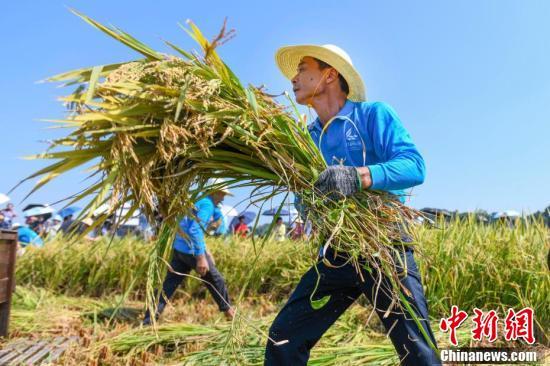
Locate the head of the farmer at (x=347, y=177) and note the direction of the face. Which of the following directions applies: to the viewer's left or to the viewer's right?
to the viewer's left

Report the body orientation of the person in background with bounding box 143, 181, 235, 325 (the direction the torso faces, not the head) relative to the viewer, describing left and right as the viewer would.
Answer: facing to the right of the viewer
